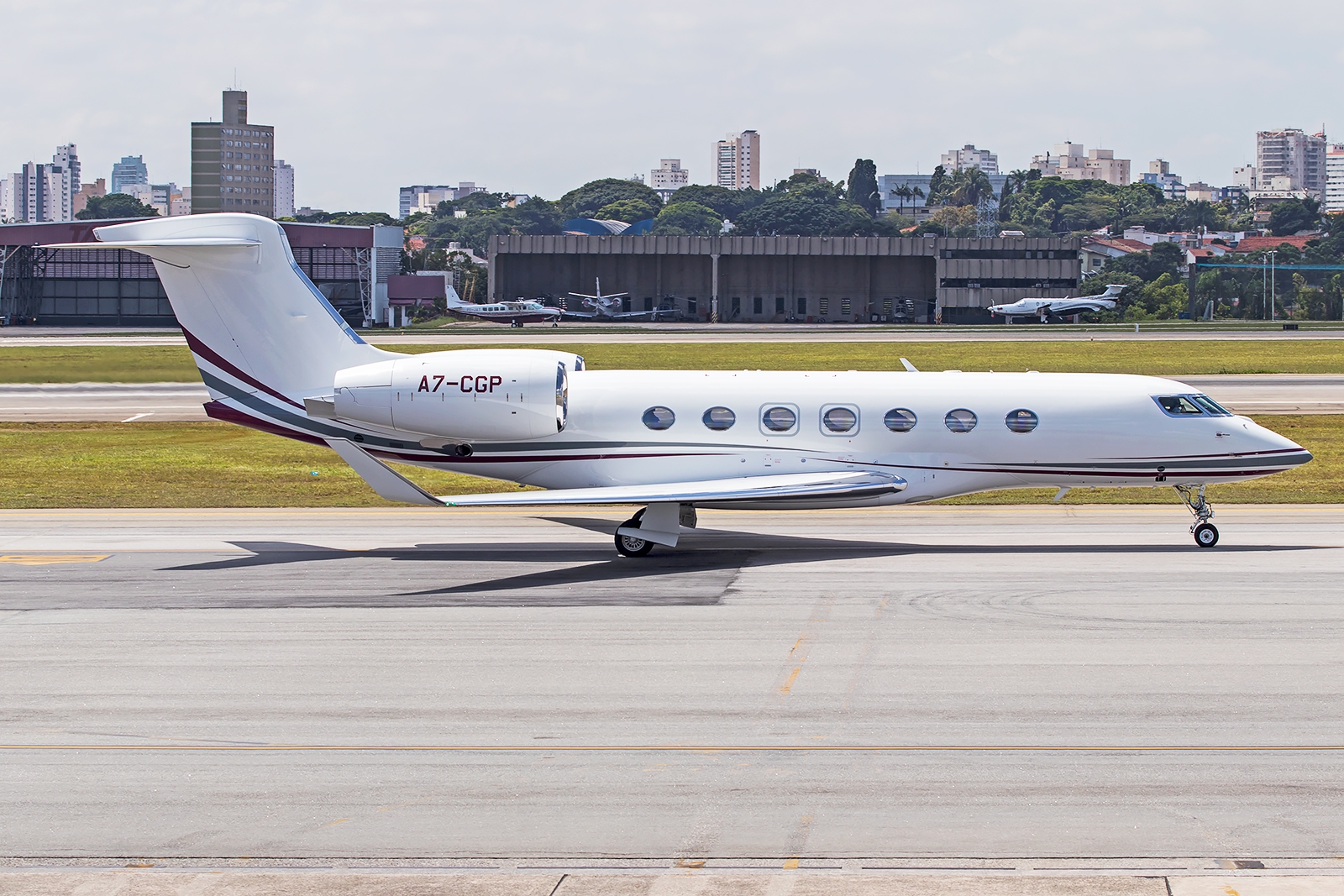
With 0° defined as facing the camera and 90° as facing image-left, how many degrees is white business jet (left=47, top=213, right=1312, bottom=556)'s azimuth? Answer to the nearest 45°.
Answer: approximately 270°
